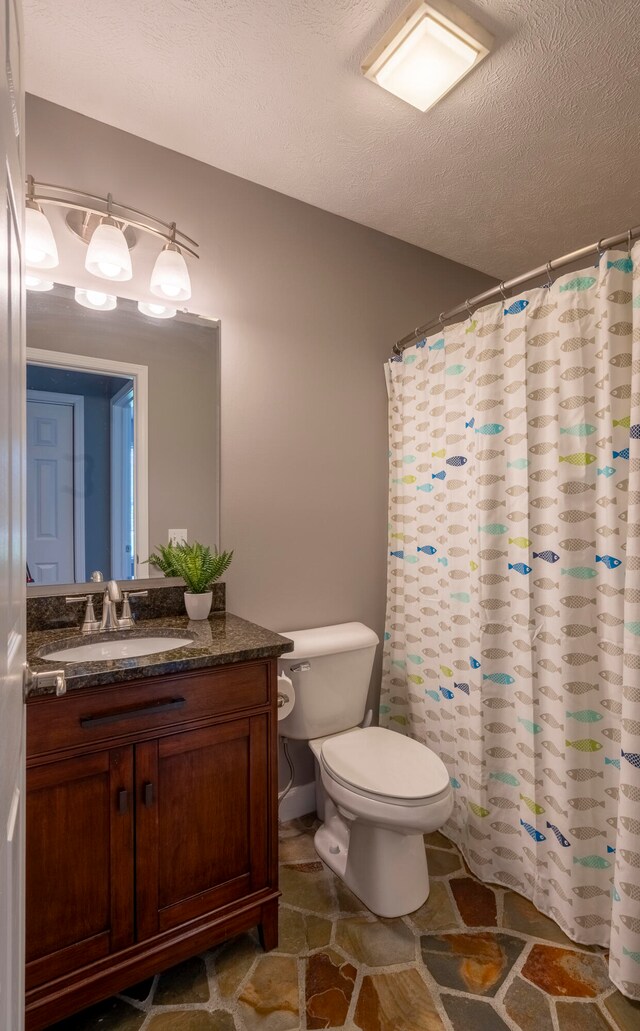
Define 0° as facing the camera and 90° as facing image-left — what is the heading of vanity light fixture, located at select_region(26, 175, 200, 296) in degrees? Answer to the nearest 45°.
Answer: approximately 315°

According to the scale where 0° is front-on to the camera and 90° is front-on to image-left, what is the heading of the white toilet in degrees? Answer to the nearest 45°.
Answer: approximately 315°

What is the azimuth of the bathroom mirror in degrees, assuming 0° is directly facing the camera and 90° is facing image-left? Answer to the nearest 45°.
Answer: approximately 315°
